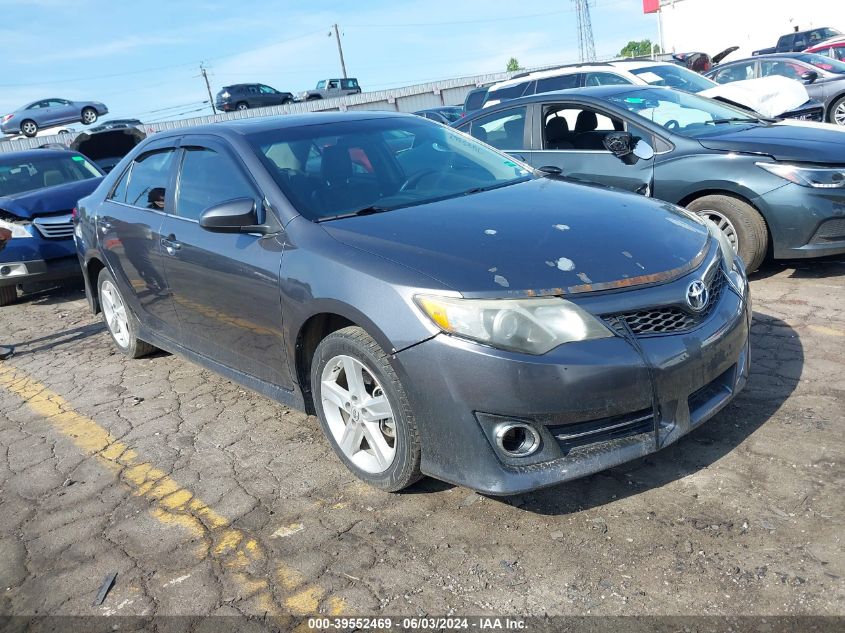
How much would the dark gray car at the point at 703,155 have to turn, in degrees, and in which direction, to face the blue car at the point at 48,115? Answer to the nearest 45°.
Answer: approximately 180°

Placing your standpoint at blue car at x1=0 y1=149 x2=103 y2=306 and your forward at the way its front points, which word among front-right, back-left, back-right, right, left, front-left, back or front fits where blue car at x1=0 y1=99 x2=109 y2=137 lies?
back-left

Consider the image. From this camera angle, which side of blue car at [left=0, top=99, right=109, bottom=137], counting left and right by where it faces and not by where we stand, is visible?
right

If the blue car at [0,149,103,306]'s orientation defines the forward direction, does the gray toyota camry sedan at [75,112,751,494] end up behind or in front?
in front

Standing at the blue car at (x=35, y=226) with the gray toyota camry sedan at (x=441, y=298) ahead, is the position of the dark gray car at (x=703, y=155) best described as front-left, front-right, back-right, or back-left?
front-left

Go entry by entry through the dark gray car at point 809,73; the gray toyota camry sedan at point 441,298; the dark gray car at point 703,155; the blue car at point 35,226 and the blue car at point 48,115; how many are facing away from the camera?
0

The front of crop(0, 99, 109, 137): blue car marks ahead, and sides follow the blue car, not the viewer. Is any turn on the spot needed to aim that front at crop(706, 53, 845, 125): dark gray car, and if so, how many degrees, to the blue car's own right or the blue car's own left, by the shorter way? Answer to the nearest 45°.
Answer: approximately 45° to the blue car's own right

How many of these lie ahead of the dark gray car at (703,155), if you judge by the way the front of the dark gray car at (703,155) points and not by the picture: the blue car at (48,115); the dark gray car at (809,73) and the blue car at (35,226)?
0

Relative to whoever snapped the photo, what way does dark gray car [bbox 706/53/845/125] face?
facing the viewer and to the right of the viewer

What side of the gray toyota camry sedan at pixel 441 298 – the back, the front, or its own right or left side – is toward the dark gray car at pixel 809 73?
left

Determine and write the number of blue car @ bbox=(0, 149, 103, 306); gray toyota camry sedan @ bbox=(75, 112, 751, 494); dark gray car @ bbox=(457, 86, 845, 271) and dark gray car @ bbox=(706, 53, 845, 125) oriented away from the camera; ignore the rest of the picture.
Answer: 0

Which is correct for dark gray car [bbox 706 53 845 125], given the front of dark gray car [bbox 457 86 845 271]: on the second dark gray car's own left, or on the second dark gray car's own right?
on the second dark gray car's own left

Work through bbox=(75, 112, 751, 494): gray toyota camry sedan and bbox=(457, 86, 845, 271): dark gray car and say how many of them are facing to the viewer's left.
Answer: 0

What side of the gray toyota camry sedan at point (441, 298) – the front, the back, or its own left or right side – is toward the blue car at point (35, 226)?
back
